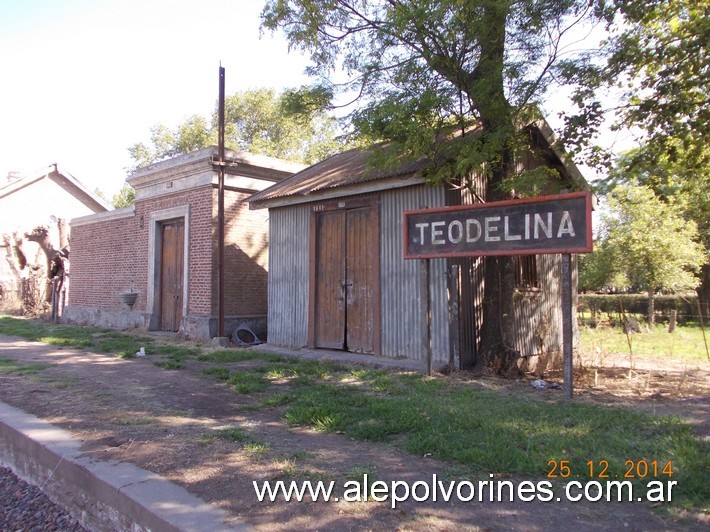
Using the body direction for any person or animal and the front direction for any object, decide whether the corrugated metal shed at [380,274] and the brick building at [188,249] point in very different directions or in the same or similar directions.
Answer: same or similar directions

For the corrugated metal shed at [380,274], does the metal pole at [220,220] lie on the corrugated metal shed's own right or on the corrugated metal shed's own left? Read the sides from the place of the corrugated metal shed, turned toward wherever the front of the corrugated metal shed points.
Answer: on the corrugated metal shed's own right

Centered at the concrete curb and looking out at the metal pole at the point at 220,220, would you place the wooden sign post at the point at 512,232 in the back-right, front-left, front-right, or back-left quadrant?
front-right

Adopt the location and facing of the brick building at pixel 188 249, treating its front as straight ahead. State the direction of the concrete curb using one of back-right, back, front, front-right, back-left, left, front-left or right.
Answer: front-left

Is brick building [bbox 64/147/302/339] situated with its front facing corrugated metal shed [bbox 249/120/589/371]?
no

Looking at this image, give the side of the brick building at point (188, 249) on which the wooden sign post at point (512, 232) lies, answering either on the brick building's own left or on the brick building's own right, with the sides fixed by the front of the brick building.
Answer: on the brick building's own left

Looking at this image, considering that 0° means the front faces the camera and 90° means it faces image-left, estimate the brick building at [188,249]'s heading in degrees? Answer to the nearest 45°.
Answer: approximately 45°

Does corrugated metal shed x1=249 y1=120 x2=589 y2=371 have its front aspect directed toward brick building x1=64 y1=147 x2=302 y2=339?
no

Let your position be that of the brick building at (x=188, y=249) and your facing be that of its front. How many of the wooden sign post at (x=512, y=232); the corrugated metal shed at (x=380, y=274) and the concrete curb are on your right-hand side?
0

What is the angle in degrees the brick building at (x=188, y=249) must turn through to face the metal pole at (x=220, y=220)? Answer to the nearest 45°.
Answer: approximately 45° to its left

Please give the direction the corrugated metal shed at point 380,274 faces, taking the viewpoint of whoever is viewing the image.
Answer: facing the viewer and to the left of the viewer

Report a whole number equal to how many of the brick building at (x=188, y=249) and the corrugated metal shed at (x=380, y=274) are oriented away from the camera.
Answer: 0
